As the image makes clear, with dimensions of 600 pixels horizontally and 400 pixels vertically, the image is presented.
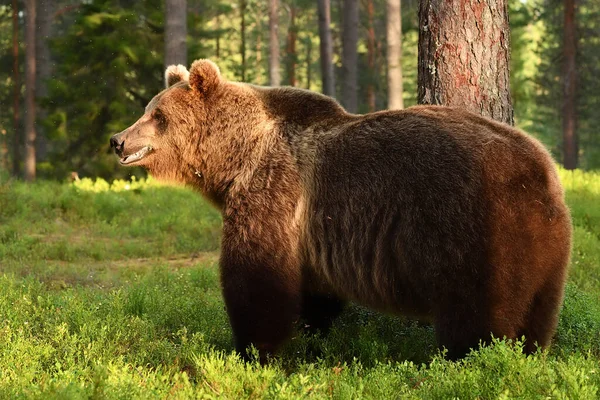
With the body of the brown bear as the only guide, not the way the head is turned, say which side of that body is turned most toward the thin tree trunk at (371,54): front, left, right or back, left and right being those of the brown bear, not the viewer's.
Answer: right

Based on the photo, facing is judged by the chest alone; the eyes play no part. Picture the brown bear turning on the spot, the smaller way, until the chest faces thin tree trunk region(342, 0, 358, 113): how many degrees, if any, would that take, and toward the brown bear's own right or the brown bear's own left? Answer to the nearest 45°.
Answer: approximately 90° to the brown bear's own right

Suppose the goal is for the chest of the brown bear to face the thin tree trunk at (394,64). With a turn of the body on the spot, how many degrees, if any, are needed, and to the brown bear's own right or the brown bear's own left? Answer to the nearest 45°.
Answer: approximately 90° to the brown bear's own right

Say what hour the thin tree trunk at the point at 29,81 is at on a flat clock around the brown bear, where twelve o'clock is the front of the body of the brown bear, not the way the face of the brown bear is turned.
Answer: The thin tree trunk is roughly at 2 o'clock from the brown bear.

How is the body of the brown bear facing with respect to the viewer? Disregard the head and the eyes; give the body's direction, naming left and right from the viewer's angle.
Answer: facing to the left of the viewer

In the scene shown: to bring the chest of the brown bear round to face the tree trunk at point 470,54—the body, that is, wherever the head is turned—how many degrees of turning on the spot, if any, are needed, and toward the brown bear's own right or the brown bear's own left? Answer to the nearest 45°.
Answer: approximately 135° to the brown bear's own right

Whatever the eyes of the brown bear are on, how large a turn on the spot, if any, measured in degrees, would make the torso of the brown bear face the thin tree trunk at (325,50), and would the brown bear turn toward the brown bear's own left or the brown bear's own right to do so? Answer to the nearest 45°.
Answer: approximately 90° to the brown bear's own right

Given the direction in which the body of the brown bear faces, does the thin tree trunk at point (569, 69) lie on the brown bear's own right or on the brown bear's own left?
on the brown bear's own right
